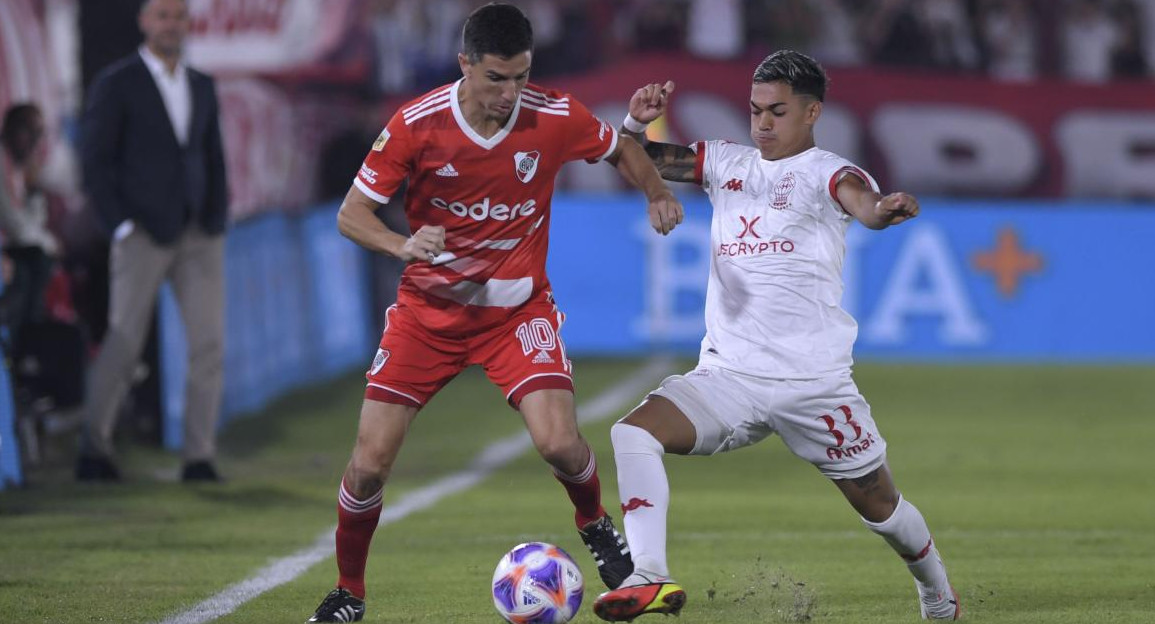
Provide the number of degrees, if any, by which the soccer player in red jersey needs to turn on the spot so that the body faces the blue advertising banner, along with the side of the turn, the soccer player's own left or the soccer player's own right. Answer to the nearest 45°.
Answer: approximately 135° to the soccer player's own left

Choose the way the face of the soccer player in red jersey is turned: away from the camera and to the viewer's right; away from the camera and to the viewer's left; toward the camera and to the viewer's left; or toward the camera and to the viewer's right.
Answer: toward the camera and to the viewer's right

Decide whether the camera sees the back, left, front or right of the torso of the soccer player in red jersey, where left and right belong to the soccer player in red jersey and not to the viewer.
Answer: front

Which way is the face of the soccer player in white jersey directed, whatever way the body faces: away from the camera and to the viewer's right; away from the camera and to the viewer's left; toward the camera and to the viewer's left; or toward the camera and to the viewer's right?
toward the camera and to the viewer's left

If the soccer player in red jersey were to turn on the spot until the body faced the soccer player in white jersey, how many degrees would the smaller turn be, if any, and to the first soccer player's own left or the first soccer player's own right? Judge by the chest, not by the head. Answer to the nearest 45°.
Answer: approximately 90° to the first soccer player's own left

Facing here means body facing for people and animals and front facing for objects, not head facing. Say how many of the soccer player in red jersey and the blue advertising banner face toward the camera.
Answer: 2

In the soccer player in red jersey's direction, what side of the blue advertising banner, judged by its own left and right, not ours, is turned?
front

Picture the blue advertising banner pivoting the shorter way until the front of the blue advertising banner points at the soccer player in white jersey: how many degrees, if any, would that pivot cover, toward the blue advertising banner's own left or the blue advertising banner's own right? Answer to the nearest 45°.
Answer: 0° — it already faces them
